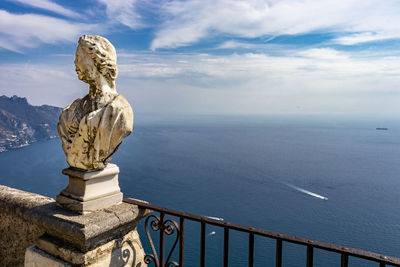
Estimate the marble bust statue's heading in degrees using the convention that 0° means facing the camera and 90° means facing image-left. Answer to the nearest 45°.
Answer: approximately 45°
